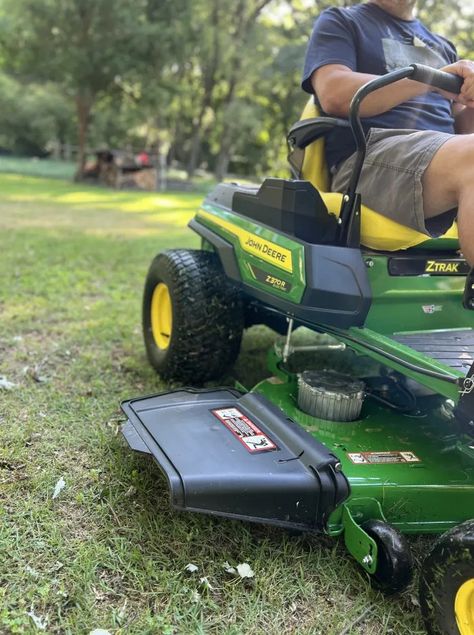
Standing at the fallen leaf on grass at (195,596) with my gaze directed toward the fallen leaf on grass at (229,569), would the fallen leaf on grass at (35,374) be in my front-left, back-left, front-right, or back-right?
front-left

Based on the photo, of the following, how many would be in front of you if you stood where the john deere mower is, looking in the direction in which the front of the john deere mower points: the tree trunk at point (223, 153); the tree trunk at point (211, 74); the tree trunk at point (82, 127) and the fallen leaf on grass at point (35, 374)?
0

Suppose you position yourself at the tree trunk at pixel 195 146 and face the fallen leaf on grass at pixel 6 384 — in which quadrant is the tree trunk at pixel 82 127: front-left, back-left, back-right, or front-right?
front-right

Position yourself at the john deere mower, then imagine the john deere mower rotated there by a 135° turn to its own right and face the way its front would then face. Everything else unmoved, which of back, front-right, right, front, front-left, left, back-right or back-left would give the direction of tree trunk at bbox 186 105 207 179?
right

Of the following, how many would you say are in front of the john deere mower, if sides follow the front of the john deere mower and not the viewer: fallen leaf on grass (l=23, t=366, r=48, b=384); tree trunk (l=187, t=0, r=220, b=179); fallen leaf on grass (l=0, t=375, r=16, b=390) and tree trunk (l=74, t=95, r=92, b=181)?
0

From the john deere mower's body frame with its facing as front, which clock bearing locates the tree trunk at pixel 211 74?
The tree trunk is roughly at 7 o'clock from the john deere mower.

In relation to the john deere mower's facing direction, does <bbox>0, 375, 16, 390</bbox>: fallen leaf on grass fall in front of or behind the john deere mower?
behind

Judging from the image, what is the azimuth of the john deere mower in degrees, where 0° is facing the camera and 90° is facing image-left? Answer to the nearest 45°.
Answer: approximately 315°

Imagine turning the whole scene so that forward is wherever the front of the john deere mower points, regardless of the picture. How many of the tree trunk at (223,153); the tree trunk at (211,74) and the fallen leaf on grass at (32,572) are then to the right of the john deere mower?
1

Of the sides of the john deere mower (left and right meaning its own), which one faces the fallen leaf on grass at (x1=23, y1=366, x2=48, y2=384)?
back

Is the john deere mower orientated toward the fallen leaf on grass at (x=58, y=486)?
no

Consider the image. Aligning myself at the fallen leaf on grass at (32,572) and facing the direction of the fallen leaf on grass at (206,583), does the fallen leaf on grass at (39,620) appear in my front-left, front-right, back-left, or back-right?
front-right

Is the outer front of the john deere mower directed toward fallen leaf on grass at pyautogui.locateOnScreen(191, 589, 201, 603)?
no

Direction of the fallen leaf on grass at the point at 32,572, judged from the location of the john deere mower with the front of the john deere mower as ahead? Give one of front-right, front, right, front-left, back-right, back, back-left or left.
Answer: right

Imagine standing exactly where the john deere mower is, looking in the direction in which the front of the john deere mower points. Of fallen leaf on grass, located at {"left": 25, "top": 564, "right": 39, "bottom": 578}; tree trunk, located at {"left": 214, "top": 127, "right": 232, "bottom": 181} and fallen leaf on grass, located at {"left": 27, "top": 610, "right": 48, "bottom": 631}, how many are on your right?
2

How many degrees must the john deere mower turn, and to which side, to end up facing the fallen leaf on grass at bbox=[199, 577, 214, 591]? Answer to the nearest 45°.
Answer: approximately 90° to its right

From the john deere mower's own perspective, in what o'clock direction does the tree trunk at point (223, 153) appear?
The tree trunk is roughly at 7 o'clock from the john deere mower.
